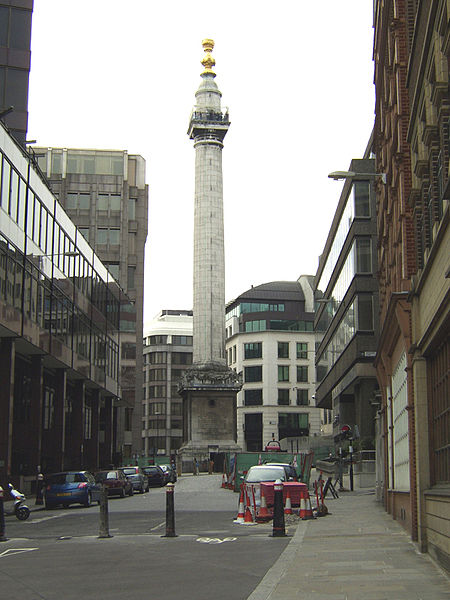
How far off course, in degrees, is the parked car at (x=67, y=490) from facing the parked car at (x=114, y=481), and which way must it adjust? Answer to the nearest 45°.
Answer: approximately 45° to its left

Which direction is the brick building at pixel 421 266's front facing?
to the viewer's left

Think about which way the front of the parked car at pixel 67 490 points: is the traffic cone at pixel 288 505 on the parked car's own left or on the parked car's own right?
on the parked car's own right

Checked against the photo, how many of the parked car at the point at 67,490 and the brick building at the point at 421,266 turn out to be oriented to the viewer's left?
1

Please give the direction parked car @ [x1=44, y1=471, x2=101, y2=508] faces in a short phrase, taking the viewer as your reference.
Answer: facing away from the viewer and to the right of the viewer

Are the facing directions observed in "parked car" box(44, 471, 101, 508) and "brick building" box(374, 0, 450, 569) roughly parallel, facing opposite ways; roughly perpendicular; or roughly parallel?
roughly perpendicular
